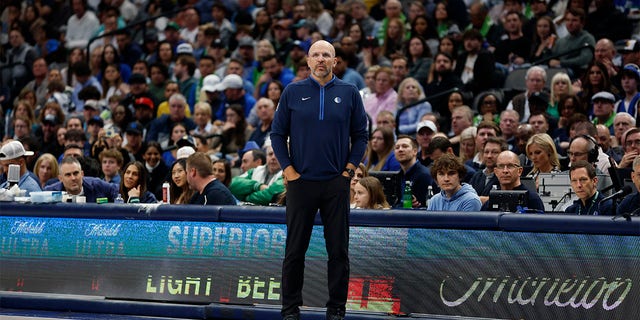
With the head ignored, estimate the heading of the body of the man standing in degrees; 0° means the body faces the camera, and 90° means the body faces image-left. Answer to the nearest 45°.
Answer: approximately 0°

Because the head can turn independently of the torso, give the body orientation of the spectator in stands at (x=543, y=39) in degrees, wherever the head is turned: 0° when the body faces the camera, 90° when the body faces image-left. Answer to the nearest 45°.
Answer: approximately 45°

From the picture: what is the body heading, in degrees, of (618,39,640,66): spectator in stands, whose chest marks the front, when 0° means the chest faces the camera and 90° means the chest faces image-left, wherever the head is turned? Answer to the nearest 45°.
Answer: approximately 45°

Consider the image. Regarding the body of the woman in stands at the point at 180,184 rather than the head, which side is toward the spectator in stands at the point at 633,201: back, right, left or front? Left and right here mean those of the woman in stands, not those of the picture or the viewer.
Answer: left

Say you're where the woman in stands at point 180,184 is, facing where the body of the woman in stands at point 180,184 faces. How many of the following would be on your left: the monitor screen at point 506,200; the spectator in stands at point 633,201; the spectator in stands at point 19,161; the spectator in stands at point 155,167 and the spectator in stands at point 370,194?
3

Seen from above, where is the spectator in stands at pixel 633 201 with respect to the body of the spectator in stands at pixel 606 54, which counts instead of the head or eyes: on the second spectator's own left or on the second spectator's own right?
on the second spectator's own left

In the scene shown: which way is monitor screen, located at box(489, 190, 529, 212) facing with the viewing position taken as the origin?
facing away from the viewer

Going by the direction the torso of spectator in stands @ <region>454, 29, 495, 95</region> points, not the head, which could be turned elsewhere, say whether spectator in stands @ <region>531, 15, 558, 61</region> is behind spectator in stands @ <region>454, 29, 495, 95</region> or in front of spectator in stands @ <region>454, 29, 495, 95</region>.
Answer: behind

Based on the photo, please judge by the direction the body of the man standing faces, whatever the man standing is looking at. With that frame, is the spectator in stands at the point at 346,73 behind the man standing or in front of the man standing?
behind

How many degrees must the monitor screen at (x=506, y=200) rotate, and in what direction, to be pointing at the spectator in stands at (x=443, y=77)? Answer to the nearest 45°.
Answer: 0° — it already faces them

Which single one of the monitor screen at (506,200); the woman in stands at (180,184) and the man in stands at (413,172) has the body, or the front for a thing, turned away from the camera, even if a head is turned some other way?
the monitor screen
